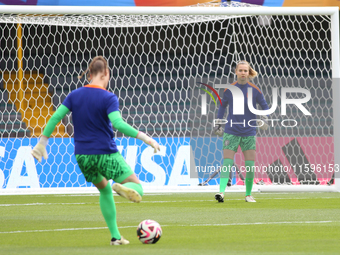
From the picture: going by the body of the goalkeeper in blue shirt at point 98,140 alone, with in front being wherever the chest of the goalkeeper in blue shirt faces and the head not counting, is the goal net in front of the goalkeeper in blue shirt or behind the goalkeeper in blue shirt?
in front

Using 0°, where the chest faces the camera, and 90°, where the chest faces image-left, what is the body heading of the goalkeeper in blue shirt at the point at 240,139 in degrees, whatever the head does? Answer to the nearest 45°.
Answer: approximately 0°

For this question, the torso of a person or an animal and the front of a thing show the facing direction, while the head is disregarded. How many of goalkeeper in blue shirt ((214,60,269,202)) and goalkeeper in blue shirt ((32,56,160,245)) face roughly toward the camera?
1

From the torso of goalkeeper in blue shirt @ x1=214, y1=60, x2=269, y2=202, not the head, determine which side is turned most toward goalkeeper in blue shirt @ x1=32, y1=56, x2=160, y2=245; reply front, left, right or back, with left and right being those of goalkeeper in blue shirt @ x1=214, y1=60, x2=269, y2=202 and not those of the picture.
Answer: front

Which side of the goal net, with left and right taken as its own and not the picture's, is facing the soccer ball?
front

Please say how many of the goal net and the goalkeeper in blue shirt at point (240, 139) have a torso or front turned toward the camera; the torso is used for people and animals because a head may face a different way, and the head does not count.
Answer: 2

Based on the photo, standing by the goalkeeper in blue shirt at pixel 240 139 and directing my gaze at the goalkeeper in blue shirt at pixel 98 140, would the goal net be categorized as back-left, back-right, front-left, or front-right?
back-right

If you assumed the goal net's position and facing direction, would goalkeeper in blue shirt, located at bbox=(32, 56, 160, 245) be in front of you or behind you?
in front

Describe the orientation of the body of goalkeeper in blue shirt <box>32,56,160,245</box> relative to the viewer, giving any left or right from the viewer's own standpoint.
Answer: facing away from the viewer and to the right of the viewer

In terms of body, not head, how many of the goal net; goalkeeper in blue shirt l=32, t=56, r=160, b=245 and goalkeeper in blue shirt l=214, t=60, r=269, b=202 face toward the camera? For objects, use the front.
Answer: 2

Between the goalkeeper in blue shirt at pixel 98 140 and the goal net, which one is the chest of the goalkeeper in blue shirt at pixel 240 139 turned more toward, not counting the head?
the goalkeeper in blue shirt
